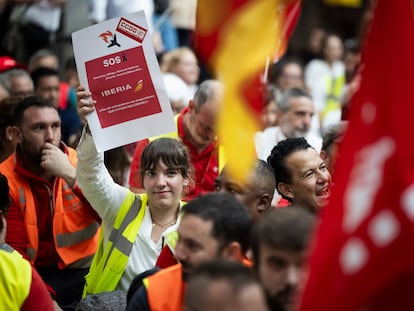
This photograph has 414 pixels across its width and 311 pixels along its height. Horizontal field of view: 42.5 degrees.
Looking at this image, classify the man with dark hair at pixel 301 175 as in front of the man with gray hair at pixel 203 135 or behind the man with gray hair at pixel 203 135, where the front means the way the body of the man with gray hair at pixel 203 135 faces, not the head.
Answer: in front

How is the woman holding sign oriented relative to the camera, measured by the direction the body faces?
toward the camera

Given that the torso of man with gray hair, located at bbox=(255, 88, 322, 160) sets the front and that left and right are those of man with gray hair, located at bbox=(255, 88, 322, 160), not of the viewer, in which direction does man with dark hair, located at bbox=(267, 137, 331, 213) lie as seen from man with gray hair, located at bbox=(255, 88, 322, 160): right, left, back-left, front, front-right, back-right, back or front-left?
front-right

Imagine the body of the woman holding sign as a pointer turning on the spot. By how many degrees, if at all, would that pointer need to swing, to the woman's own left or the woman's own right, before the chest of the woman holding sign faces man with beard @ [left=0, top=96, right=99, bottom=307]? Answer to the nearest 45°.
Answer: approximately 135° to the woman's own right

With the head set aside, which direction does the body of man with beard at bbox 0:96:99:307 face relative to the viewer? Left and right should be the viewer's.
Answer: facing the viewer and to the right of the viewer
